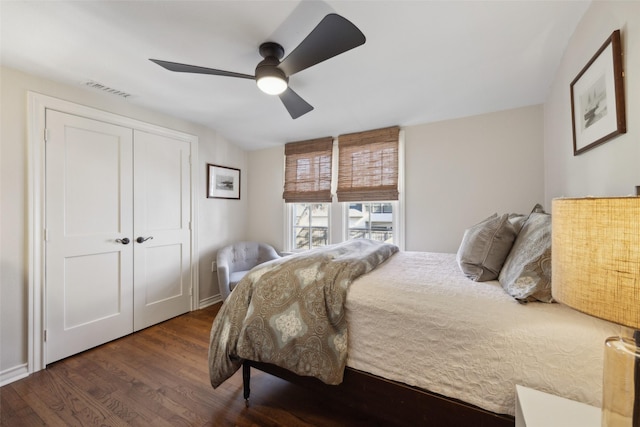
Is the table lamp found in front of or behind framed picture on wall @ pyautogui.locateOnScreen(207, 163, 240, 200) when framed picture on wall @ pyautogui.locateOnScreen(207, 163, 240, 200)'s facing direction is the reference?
in front

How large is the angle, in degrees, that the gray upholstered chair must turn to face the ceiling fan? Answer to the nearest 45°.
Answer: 0° — it already faces it

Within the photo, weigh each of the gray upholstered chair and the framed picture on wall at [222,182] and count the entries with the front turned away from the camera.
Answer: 0

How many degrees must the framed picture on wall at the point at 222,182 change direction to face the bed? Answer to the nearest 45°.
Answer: approximately 45° to its right

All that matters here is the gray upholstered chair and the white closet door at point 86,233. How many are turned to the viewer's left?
0

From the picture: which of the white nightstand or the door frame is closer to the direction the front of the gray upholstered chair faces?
the white nightstand

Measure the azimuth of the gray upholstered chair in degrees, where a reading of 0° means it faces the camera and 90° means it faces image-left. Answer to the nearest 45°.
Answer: approximately 0°

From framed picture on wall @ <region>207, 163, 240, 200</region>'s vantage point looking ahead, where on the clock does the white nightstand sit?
The white nightstand is roughly at 1 o'clock from the framed picture on wall.

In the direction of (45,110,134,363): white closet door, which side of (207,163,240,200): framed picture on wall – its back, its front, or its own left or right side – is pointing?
right

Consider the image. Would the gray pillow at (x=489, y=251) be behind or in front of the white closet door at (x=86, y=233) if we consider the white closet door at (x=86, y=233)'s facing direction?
in front

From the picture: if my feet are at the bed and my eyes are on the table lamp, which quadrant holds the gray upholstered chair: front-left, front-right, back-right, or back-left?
back-right

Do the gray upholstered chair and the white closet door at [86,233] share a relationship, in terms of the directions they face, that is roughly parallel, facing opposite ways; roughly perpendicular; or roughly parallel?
roughly perpendicular

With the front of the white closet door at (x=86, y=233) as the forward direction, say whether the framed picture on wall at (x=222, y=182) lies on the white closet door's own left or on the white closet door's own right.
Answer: on the white closet door's own left
